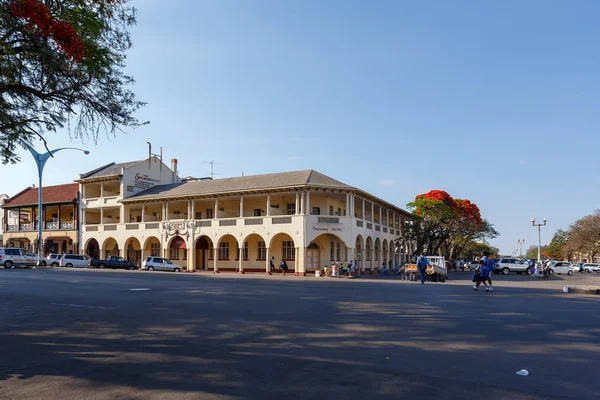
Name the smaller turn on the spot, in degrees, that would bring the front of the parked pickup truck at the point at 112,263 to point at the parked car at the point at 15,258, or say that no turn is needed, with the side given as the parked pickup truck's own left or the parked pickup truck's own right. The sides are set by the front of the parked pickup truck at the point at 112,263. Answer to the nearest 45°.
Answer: approximately 135° to the parked pickup truck's own right

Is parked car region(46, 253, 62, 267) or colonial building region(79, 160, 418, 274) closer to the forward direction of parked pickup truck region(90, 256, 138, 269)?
the colonial building

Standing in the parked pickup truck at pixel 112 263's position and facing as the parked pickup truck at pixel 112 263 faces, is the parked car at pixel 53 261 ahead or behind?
behind

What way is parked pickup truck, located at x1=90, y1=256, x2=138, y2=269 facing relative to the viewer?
to the viewer's right
